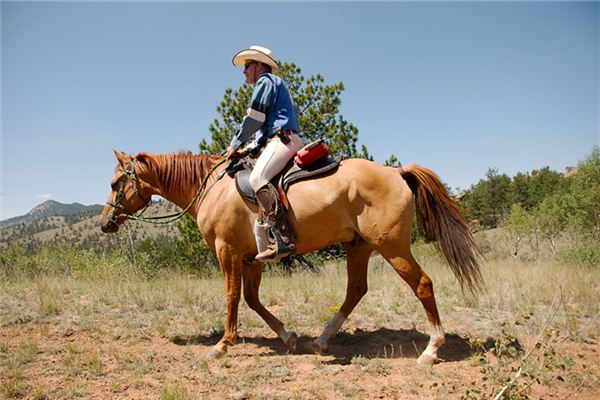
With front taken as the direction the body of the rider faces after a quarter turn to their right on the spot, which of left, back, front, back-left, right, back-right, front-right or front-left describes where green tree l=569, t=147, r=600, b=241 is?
front-right

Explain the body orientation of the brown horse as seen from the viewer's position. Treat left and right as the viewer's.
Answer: facing to the left of the viewer

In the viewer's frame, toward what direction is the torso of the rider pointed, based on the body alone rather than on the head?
to the viewer's left

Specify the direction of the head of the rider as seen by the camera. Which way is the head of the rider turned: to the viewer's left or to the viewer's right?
to the viewer's left
